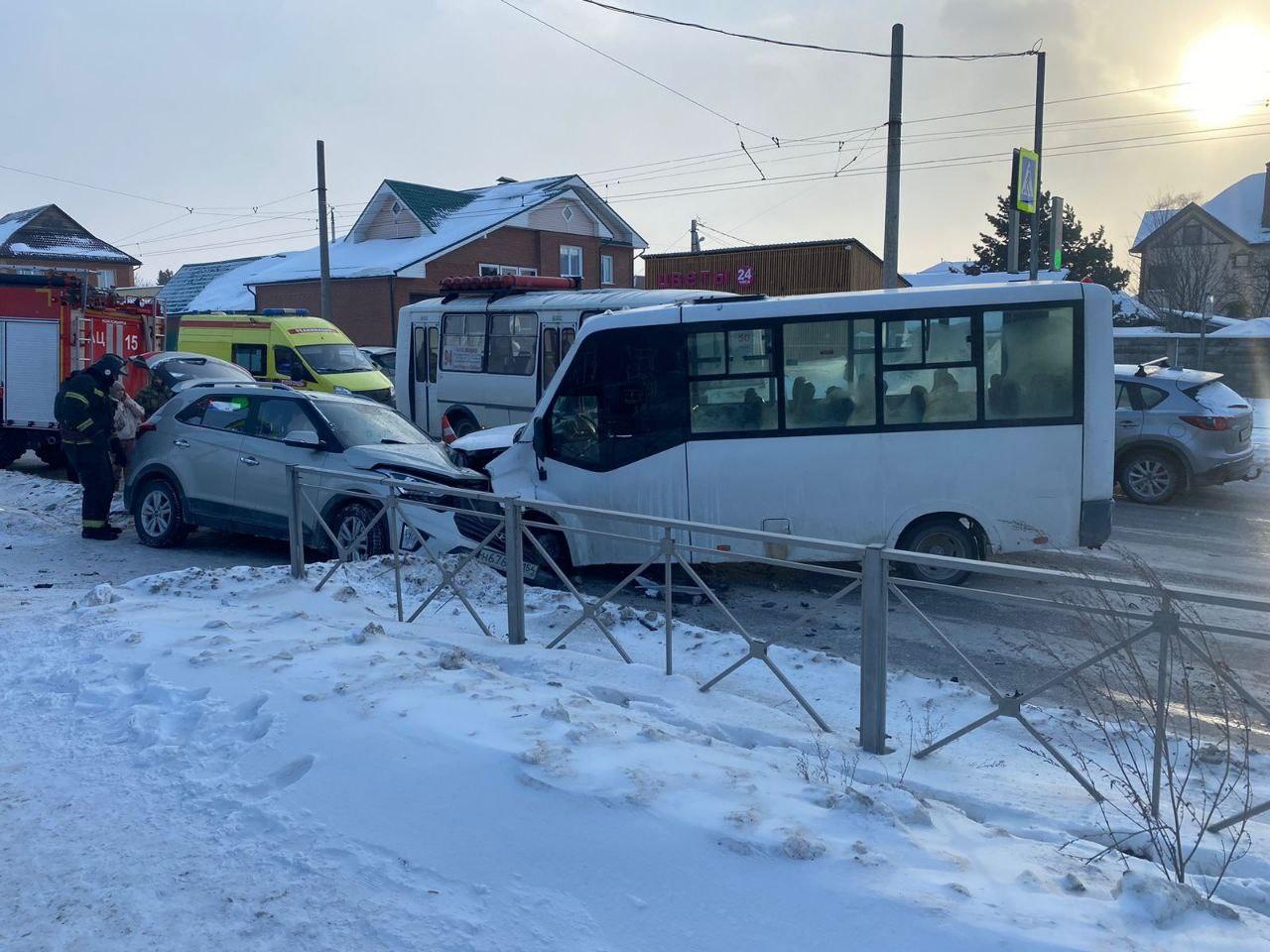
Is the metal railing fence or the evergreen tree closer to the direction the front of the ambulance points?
the metal railing fence

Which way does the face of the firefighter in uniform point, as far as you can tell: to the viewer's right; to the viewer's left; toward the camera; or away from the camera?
to the viewer's right

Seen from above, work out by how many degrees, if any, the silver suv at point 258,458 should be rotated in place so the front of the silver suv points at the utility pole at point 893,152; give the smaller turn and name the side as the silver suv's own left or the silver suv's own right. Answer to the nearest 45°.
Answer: approximately 90° to the silver suv's own left

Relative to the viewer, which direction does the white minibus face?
to the viewer's left

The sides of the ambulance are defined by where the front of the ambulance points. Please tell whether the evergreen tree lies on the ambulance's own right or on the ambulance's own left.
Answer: on the ambulance's own left

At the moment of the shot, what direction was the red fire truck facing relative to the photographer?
facing away from the viewer and to the left of the viewer

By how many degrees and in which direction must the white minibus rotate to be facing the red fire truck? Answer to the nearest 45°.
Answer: approximately 45° to its right

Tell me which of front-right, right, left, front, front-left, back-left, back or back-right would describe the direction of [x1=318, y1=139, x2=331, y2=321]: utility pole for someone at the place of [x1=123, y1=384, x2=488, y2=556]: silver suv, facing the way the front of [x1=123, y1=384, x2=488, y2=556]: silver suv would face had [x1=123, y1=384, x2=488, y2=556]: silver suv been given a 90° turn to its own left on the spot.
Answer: front-left

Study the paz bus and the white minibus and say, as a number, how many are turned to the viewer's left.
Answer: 1

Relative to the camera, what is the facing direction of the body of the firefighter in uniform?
to the viewer's right

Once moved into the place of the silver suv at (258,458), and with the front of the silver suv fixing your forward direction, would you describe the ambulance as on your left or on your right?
on your left

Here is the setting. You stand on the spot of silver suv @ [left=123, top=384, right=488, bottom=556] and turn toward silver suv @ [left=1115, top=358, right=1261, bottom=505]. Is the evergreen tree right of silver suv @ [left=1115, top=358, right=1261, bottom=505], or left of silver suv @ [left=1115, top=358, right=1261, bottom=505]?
left
